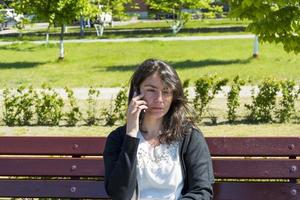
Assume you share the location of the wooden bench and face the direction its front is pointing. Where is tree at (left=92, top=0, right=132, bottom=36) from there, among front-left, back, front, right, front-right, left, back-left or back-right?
back

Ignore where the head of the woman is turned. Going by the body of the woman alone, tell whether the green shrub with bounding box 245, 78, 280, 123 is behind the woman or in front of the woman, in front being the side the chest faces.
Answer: behind

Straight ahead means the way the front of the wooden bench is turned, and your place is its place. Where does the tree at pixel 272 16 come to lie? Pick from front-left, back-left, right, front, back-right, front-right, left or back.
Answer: back-left

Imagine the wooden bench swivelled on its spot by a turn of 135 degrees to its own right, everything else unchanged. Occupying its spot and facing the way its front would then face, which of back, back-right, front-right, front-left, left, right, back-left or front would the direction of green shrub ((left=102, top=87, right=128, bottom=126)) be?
front-right

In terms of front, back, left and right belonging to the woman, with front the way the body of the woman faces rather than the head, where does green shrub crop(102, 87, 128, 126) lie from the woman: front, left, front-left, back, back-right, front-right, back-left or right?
back

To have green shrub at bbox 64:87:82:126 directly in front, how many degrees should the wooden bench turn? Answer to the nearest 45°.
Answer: approximately 180°

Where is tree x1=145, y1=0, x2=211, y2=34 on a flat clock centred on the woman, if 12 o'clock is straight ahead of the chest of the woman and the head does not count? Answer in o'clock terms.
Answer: The tree is roughly at 6 o'clock from the woman.

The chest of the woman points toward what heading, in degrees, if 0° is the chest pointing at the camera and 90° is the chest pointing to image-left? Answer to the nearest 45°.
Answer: approximately 0°
